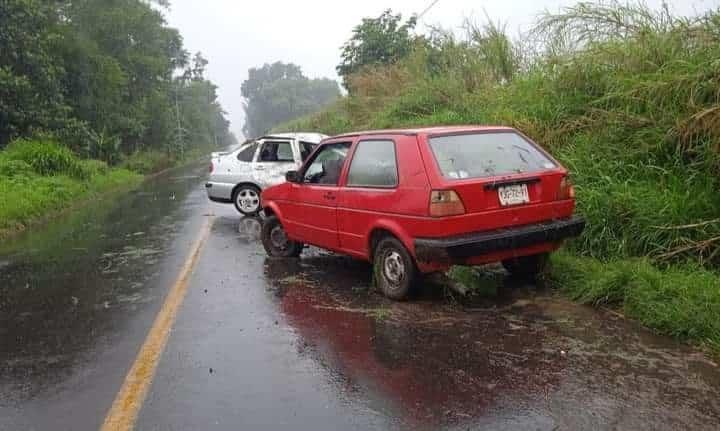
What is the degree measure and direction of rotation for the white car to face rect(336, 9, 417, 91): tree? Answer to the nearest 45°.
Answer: approximately 90° to its left

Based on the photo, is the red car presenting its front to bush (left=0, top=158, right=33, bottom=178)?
yes

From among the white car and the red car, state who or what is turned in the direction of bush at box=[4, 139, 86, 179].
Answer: the red car

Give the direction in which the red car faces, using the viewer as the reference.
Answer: facing away from the viewer and to the left of the viewer

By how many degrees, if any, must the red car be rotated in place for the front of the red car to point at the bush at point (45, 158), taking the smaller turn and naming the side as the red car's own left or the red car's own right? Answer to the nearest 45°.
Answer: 0° — it already faces it

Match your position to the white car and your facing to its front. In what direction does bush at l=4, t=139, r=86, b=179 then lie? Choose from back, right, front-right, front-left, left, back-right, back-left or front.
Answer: back-left

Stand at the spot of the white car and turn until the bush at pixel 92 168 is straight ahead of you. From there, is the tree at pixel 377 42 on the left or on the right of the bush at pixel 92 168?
right

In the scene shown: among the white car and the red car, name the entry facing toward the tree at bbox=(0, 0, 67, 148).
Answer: the red car

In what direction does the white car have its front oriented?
to the viewer's right
